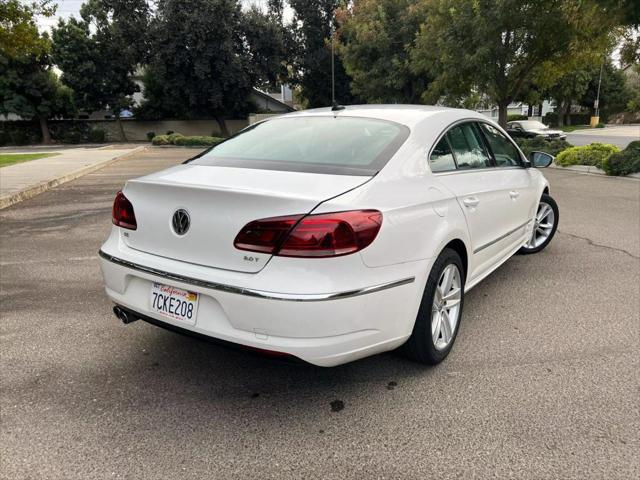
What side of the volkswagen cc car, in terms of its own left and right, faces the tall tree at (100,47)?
left

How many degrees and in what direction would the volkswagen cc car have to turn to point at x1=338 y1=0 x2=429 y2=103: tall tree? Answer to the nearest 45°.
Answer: approximately 45° to its left

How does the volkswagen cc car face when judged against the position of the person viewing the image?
facing away from the viewer and to the right of the viewer

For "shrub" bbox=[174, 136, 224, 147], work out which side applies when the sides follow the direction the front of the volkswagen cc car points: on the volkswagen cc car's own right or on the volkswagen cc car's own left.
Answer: on the volkswagen cc car's own left

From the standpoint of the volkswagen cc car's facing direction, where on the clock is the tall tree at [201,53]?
The tall tree is roughly at 10 o'clock from the volkswagen cc car.

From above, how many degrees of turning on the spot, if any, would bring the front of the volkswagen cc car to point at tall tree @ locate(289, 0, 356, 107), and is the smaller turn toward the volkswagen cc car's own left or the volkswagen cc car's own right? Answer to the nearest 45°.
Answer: approximately 45° to the volkswagen cc car's own left

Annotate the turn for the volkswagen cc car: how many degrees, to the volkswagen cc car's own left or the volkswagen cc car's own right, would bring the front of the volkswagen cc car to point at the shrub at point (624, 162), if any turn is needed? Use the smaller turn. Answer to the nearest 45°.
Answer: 0° — it already faces it

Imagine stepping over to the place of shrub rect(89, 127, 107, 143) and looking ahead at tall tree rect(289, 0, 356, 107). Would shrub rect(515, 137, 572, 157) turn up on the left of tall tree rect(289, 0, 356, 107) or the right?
right

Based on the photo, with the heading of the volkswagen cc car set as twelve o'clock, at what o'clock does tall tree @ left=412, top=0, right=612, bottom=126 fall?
The tall tree is roughly at 11 o'clock from the volkswagen cc car.

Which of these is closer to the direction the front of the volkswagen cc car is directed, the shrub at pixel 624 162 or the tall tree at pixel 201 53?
the shrub

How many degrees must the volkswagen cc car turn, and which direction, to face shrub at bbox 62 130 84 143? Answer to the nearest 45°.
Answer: approximately 90° to its left

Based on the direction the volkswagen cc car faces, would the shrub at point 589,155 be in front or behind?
in front

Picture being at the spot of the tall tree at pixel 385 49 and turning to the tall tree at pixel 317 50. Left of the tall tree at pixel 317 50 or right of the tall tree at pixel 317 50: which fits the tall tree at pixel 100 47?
left

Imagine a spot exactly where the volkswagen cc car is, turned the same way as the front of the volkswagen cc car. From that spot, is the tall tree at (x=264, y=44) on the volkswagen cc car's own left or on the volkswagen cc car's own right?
on the volkswagen cc car's own left
